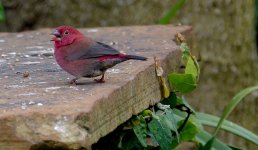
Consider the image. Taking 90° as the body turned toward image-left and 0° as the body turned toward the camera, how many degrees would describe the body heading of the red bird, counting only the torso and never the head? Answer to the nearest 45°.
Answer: approximately 90°
